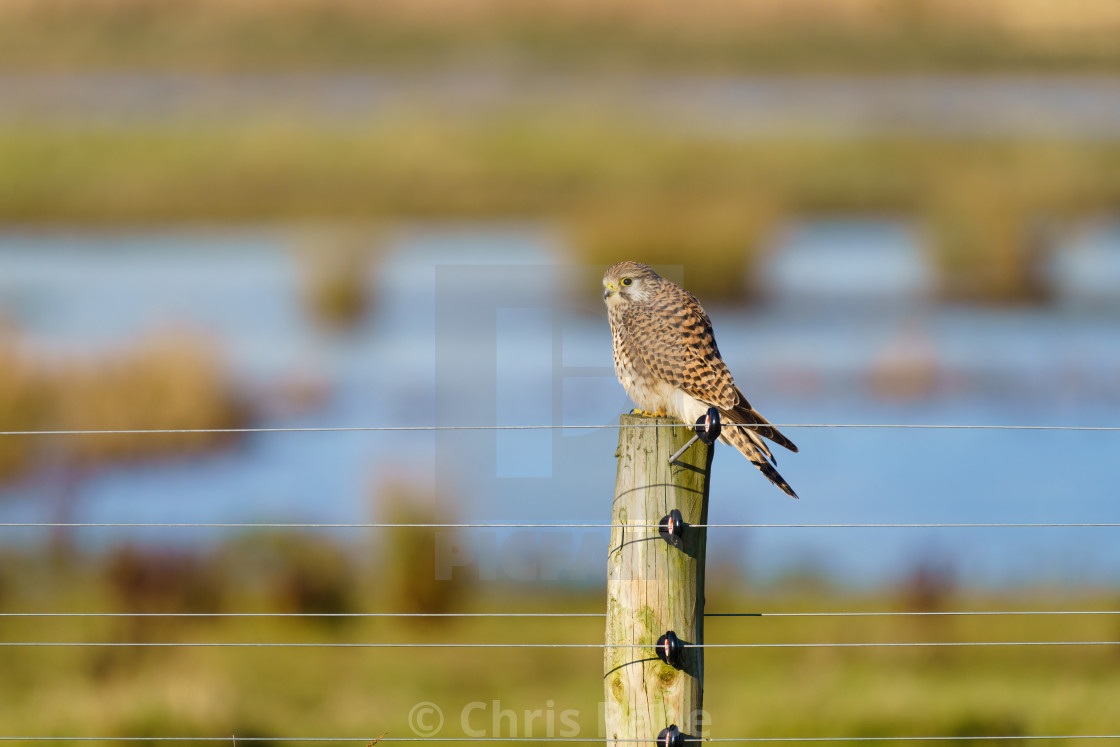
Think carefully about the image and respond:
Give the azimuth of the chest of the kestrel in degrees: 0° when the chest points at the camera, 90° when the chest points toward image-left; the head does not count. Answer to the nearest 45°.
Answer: approximately 90°
